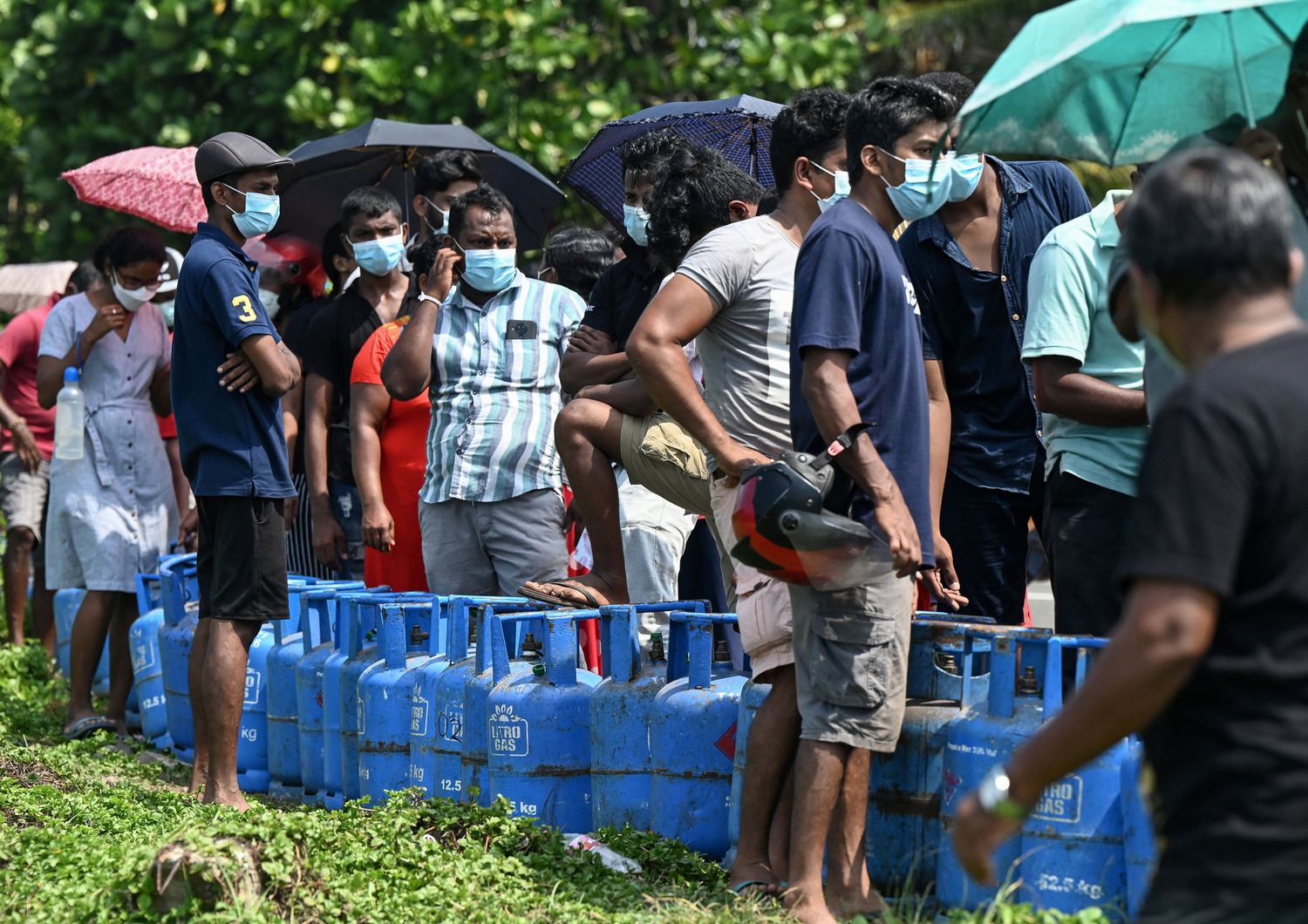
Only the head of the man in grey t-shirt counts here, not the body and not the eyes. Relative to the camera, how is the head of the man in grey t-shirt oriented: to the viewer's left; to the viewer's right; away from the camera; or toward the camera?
to the viewer's right

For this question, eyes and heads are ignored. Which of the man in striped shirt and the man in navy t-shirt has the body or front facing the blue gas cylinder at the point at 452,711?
the man in striped shirt

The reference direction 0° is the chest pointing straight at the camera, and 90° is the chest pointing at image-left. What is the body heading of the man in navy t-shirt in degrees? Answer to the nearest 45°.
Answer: approximately 270°

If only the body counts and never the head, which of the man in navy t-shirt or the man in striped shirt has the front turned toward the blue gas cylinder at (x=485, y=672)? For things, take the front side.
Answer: the man in striped shirt

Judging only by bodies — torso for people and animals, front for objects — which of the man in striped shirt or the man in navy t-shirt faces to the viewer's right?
the man in navy t-shirt

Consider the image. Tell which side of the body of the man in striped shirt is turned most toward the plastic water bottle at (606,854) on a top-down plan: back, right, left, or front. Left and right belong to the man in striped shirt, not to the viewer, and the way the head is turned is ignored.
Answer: front

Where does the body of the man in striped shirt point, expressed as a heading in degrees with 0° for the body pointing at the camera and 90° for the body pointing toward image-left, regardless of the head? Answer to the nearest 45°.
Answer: approximately 0°
